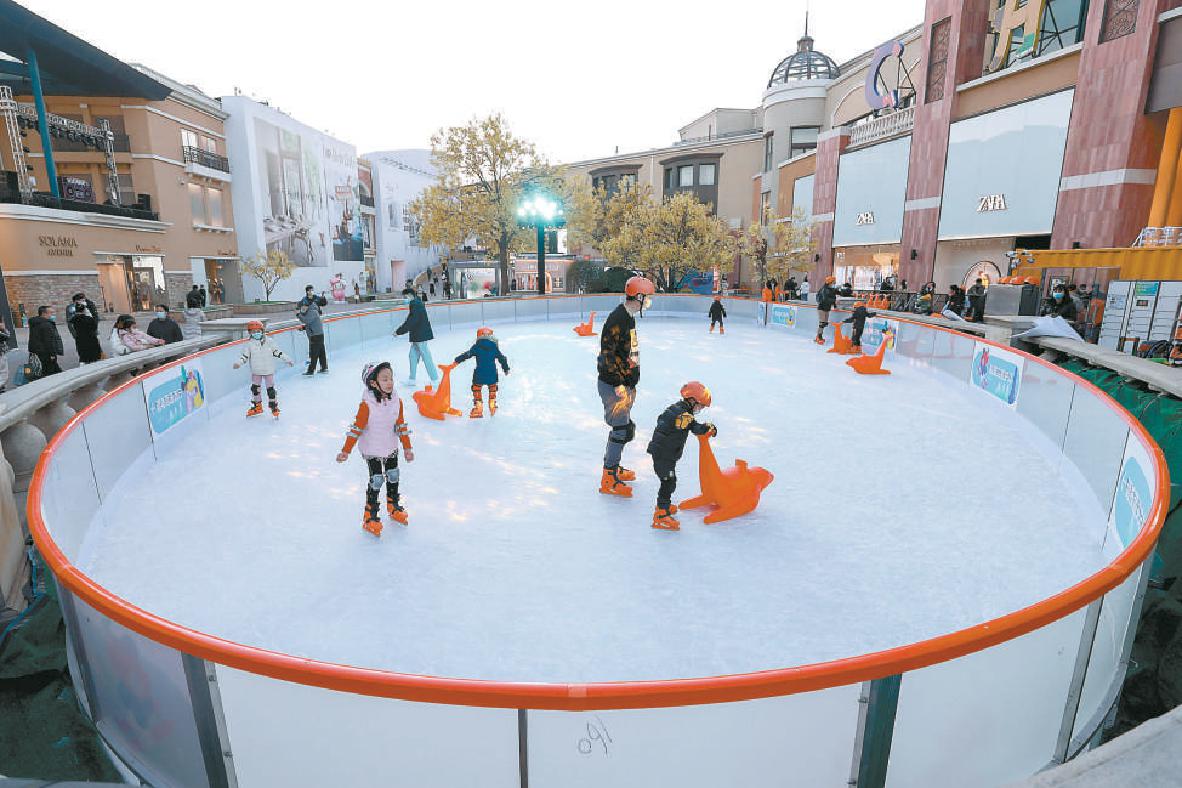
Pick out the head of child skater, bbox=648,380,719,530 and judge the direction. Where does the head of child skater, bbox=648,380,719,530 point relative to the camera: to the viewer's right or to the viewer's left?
to the viewer's right

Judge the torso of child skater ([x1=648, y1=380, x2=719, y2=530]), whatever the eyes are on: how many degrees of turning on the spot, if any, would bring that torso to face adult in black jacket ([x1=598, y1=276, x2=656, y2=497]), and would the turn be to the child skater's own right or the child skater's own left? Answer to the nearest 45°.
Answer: approximately 135° to the child skater's own left

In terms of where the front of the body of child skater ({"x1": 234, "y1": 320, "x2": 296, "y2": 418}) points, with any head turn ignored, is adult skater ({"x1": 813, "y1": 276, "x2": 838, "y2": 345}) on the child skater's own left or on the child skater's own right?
on the child skater's own left

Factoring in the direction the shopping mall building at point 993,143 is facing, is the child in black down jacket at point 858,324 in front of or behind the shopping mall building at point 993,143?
in front

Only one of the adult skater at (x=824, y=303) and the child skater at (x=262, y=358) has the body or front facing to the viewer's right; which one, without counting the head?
the adult skater

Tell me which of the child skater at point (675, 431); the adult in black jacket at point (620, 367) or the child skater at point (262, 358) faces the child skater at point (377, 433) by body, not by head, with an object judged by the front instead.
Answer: the child skater at point (262, 358)

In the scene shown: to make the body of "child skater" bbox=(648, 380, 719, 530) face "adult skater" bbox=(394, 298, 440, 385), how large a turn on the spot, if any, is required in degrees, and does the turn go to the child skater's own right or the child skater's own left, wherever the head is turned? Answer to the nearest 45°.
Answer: approximately 135° to the child skater's own left

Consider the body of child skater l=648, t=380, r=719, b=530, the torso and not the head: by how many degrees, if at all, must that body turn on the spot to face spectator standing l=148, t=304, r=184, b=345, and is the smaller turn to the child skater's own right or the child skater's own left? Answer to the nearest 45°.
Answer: approximately 135° to the child skater's own left

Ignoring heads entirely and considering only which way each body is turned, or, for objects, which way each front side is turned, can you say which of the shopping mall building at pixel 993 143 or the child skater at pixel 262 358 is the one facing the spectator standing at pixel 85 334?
the shopping mall building

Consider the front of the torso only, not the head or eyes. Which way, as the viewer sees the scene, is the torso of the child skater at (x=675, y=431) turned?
to the viewer's right

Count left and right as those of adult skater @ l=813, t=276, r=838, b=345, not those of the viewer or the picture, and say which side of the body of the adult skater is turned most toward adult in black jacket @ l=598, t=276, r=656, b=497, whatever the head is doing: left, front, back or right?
right

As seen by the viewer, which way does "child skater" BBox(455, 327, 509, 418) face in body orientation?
away from the camera

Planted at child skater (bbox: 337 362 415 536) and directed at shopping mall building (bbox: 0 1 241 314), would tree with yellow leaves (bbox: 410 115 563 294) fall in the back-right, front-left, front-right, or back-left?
front-right

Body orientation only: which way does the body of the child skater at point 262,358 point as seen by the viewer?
toward the camera

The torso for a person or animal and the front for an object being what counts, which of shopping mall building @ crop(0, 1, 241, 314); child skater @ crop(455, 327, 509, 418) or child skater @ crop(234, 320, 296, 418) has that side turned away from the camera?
child skater @ crop(455, 327, 509, 418)
